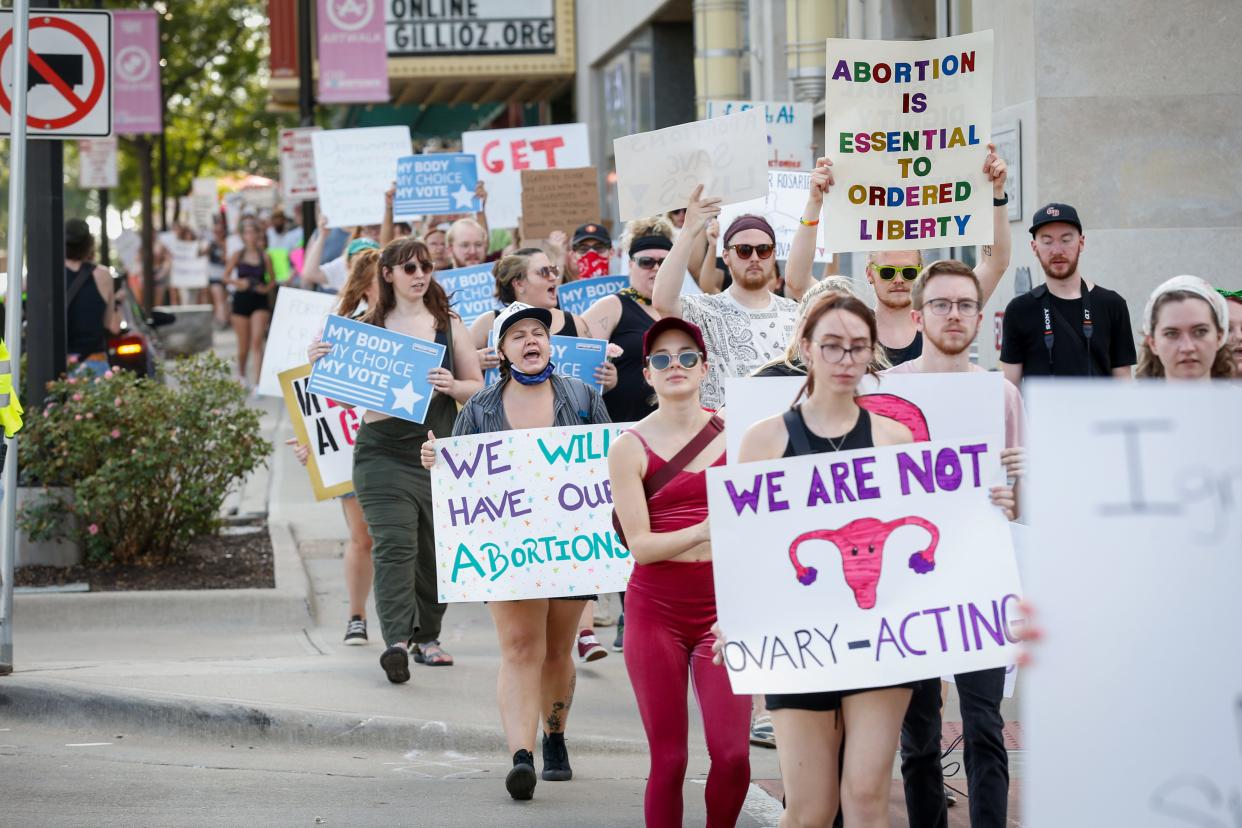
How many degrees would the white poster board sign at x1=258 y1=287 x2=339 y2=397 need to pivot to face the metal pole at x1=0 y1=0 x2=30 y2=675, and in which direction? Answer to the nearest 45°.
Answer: approximately 45° to its right

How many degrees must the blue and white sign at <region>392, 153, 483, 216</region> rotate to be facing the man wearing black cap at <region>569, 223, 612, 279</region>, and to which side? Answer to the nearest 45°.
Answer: approximately 45° to its left

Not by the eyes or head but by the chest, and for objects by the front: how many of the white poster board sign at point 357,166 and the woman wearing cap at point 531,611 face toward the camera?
2

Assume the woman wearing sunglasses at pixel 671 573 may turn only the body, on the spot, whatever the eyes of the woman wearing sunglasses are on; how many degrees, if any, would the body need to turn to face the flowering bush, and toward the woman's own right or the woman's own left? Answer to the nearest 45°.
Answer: approximately 135° to the woman's own right

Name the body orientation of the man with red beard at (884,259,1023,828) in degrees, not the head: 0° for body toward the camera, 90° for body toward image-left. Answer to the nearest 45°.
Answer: approximately 0°

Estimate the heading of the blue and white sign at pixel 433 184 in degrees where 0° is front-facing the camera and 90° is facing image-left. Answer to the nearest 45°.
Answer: approximately 0°
